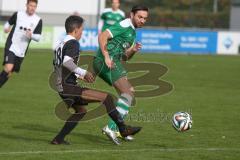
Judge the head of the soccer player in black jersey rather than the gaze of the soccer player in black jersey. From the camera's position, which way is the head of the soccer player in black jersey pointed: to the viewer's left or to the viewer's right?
to the viewer's right

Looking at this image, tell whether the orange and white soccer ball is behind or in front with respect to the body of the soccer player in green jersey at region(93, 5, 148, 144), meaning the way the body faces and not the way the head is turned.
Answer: in front

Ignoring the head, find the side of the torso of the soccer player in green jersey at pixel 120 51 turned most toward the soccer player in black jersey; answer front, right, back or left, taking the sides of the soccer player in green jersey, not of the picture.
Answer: right

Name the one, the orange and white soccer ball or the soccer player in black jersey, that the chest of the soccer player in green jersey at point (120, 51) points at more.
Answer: the orange and white soccer ball
